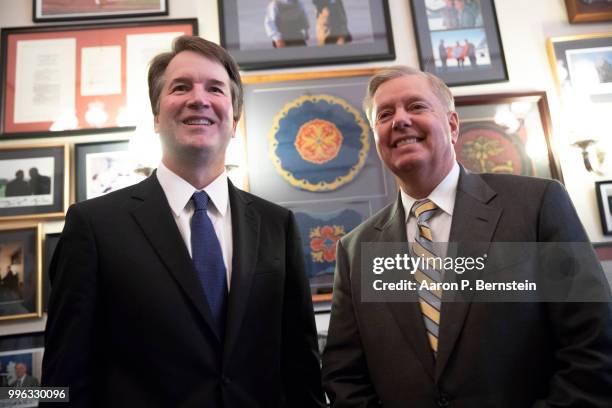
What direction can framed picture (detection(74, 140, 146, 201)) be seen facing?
toward the camera

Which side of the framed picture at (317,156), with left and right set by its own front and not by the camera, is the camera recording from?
front

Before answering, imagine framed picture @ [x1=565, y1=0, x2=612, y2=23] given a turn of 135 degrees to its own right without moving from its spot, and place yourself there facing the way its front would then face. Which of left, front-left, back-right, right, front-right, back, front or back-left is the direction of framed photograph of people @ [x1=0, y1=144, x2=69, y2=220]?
left

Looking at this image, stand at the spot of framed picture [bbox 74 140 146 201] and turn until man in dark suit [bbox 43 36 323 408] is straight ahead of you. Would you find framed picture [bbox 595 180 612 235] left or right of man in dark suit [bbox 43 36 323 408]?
left

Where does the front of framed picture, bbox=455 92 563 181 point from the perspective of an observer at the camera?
facing the viewer

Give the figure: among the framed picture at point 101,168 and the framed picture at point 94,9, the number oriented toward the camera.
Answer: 2

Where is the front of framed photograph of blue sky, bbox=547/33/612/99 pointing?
toward the camera

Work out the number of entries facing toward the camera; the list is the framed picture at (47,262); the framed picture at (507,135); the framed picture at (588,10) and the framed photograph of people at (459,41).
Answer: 4

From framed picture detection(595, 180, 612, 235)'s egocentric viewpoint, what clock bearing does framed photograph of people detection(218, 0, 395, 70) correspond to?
The framed photograph of people is roughly at 2 o'clock from the framed picture.
